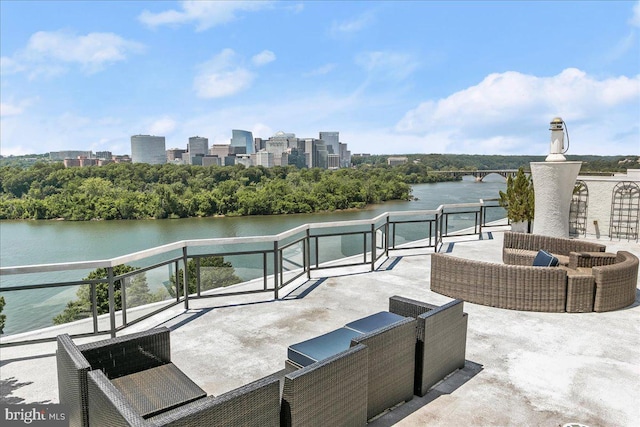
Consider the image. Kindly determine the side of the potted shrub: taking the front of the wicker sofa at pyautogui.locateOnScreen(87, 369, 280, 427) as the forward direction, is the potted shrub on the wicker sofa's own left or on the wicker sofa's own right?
on the wicker sofa's own right

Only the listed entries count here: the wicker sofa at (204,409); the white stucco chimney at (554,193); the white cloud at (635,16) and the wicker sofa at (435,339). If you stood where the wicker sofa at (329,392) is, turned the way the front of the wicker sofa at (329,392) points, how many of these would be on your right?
3

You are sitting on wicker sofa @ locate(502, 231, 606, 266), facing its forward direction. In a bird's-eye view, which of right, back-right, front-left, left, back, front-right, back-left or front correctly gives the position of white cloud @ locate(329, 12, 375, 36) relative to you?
back-right

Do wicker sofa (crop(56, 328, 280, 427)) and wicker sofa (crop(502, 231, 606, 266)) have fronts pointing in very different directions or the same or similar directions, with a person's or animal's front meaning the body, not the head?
very different directions

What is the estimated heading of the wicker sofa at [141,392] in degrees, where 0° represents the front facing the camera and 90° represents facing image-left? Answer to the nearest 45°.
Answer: approximately 225°

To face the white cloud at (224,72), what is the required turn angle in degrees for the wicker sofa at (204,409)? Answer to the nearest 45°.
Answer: approximately 45° to its right
